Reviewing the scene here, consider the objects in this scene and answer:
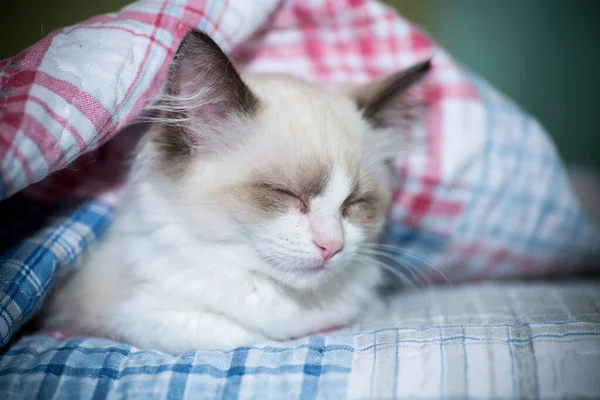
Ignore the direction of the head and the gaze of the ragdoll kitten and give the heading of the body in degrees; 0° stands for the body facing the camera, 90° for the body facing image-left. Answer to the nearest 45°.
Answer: approximately 315°
